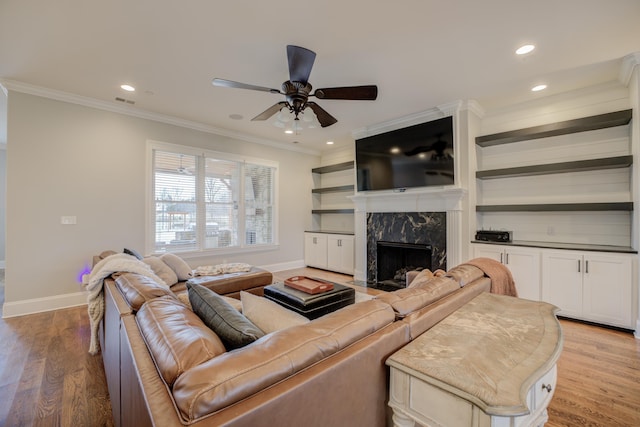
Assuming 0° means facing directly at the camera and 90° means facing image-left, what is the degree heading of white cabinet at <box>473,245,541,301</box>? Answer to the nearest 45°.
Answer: approximately 0°

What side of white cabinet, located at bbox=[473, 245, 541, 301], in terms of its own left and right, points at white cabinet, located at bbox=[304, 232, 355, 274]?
right

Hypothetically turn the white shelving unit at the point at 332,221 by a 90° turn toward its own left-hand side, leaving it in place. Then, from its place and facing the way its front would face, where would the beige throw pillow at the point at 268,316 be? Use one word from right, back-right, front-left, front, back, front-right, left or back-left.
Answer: front-right

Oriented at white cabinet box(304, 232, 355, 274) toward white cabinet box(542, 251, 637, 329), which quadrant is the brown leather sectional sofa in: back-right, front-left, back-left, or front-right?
front-right

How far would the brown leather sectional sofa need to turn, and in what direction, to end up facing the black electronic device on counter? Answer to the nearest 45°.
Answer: approximately 45° to its right

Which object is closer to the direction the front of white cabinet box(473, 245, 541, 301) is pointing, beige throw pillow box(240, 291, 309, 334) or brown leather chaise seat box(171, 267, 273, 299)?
the beige throw pillow

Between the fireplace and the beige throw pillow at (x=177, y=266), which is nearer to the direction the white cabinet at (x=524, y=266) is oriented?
the beige throw pillow

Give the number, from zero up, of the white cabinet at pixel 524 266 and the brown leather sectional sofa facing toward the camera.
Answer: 1

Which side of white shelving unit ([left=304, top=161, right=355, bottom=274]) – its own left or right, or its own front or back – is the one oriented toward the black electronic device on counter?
left

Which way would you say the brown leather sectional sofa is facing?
away from the camera

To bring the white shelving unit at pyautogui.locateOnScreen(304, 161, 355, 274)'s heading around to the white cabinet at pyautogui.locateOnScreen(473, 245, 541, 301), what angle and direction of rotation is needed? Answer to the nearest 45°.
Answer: approximately 90° to its left

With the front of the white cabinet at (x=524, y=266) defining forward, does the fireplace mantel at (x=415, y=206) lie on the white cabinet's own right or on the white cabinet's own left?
on the white cabinet's own right

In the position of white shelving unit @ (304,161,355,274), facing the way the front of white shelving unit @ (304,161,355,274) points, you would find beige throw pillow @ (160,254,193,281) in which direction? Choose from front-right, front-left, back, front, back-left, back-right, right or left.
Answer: front

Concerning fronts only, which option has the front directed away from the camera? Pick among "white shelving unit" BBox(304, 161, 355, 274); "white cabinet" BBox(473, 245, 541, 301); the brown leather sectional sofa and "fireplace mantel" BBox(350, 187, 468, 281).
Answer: the brown leather sectional sofa

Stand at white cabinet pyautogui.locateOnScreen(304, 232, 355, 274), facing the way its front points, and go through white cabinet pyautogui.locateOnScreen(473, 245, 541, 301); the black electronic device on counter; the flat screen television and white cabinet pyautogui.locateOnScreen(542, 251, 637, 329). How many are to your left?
4

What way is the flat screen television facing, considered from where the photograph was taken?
facing the viewer and to the left of the viewer

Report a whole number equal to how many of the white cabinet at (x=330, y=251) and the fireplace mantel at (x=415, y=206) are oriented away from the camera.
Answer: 0
